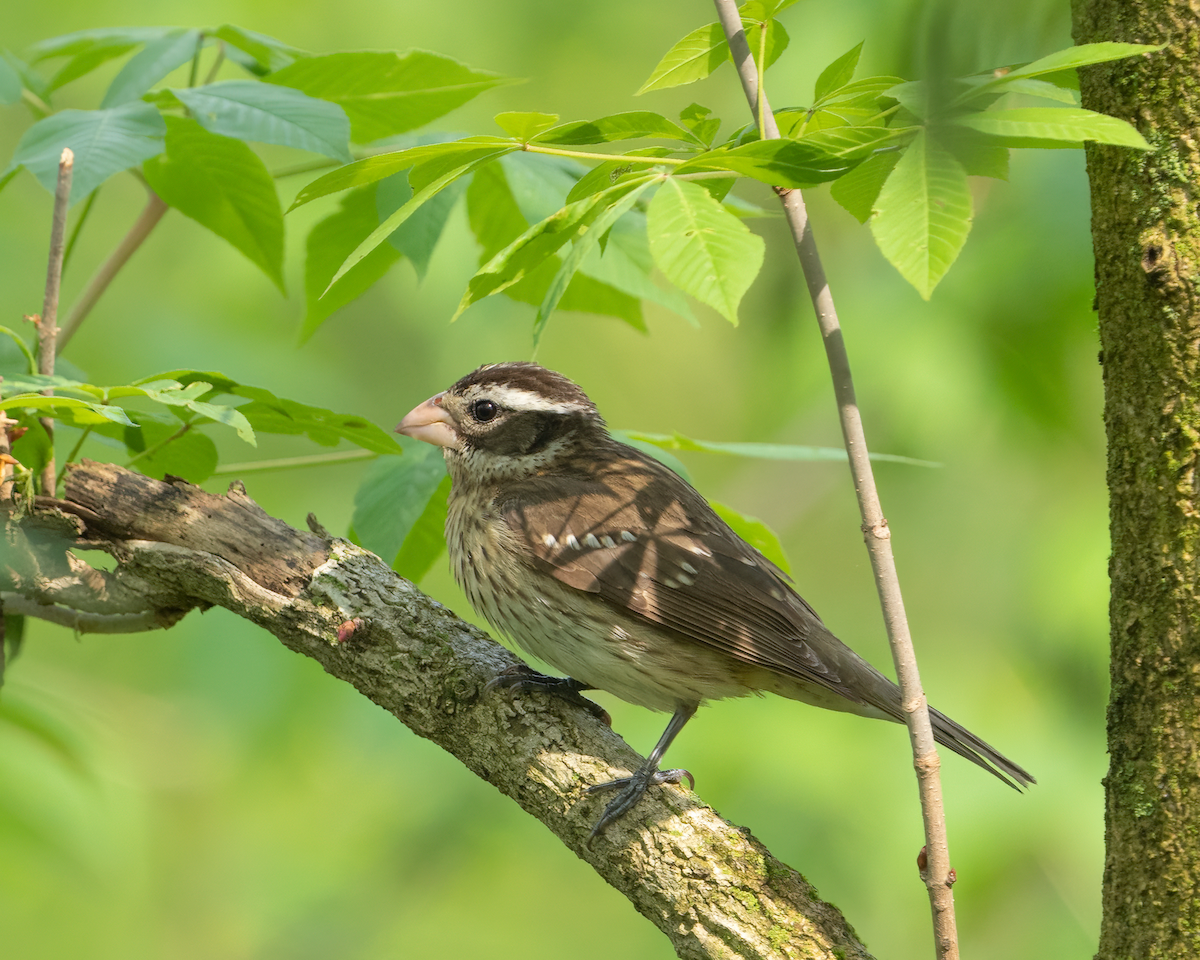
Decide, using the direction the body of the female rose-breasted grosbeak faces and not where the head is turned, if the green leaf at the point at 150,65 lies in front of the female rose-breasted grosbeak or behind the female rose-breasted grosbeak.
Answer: in front

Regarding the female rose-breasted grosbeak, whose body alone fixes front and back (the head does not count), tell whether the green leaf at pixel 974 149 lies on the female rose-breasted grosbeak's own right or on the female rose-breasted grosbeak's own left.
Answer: on the female rose-breasted grosbeak's own left

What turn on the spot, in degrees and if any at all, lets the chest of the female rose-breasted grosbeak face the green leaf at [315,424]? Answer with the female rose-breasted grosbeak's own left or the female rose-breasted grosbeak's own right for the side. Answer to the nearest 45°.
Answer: approximately 45° to the female rose-breasted grosbeak's own left

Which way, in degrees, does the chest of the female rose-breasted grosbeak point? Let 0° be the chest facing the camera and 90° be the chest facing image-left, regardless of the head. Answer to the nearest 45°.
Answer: approximately 90°

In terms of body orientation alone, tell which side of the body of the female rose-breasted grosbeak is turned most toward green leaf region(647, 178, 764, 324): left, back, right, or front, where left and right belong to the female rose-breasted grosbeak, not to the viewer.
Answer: left

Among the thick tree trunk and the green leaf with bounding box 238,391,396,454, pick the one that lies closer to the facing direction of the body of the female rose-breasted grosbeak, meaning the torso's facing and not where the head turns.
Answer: the green leaf

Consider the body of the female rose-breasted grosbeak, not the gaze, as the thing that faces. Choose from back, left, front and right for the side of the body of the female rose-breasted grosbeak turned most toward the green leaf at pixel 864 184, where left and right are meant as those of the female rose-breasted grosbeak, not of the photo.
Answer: back

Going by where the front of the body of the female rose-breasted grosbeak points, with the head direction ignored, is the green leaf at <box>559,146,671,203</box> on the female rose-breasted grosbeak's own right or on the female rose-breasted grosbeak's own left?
on the female rose-breasted grosbeak's own left

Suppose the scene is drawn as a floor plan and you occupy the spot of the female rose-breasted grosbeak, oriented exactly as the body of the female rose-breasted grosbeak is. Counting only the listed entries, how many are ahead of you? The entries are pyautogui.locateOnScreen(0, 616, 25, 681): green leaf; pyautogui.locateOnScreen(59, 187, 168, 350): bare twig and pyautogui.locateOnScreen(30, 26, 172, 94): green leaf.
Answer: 3

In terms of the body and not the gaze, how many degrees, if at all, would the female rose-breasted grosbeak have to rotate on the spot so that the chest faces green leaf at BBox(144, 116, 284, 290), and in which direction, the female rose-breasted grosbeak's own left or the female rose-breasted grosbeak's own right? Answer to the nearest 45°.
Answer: approximately 45° to the female rose-breasted grosbeak's own right
